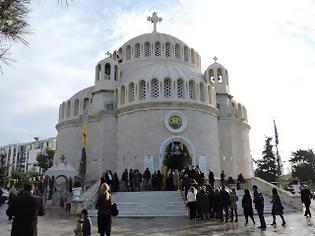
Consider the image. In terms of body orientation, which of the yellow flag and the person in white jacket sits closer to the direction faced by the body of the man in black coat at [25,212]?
the yellow flag

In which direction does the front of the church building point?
toward the camera

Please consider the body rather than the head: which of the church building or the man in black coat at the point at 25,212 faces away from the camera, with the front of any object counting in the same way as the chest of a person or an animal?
the man in black coat

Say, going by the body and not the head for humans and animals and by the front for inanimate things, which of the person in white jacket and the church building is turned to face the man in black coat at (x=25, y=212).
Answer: the church building

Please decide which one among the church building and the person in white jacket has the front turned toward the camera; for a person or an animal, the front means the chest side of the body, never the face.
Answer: the church building

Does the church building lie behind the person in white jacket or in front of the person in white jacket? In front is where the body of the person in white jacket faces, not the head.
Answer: in front

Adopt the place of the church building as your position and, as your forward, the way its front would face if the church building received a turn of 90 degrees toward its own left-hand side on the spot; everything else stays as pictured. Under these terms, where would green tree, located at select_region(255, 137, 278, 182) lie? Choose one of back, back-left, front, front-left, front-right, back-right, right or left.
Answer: front-left

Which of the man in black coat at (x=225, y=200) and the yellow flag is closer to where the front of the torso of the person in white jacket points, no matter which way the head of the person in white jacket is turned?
the yellow flag

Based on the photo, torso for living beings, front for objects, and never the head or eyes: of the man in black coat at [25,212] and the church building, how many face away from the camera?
1

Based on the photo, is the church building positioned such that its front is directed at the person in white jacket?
yes

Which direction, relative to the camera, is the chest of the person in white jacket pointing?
away from the camera

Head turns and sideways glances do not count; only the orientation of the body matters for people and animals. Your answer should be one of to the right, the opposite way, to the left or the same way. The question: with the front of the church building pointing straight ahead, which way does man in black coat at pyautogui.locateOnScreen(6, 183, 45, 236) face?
the opposite way

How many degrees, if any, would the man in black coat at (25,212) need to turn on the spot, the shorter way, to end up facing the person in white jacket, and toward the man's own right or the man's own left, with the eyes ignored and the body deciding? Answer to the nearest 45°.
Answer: approximately 45° to the man's own right

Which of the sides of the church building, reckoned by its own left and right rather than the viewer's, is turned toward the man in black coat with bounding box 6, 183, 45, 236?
front

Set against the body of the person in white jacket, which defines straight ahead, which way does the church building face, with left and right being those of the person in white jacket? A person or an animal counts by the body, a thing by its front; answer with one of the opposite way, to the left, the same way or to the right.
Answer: the opposite way

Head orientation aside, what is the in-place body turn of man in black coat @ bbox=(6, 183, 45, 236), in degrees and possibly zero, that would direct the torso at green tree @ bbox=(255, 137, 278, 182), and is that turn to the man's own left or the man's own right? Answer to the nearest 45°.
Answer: approximately 45° to the man's own right

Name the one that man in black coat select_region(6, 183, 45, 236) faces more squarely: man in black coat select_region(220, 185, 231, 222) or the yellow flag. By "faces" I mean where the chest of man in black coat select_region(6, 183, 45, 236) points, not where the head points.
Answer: the yellow flag

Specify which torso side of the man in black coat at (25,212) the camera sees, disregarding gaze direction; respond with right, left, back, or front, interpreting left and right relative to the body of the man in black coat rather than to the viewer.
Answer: back
